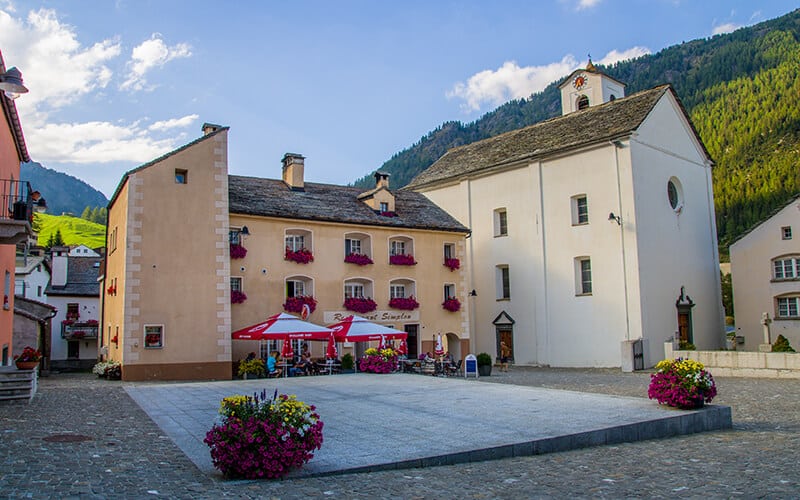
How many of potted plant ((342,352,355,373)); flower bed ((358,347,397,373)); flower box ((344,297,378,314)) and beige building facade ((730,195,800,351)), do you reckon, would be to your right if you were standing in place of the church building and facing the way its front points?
3

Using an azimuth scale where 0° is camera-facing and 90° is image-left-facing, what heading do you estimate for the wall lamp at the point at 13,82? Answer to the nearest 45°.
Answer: approximately 270°

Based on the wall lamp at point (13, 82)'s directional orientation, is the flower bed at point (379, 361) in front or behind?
in front

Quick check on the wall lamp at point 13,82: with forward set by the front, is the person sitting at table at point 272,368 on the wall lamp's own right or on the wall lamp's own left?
on the wall lamp's own left

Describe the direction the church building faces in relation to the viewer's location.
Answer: facing the viewer and to the right of the viewer

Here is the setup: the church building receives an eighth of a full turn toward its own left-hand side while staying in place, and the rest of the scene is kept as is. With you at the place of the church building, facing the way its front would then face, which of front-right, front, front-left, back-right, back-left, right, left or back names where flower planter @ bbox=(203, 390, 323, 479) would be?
right

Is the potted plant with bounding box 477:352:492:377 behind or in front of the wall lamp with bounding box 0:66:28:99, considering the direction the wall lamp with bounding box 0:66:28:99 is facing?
in front

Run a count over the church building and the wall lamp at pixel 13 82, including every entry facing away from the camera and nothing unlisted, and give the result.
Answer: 0

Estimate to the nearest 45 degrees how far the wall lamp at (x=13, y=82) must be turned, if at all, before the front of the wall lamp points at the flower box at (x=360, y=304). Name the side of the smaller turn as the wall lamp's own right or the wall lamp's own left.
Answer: approximately 45° to the wall lamp's own left

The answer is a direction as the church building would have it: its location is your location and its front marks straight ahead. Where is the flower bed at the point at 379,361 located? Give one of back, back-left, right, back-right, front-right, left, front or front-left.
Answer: right

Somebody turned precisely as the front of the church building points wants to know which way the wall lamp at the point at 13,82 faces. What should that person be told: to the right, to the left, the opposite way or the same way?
to the left

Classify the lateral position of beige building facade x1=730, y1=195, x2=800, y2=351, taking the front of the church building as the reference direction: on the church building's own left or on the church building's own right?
on the church building's own left
